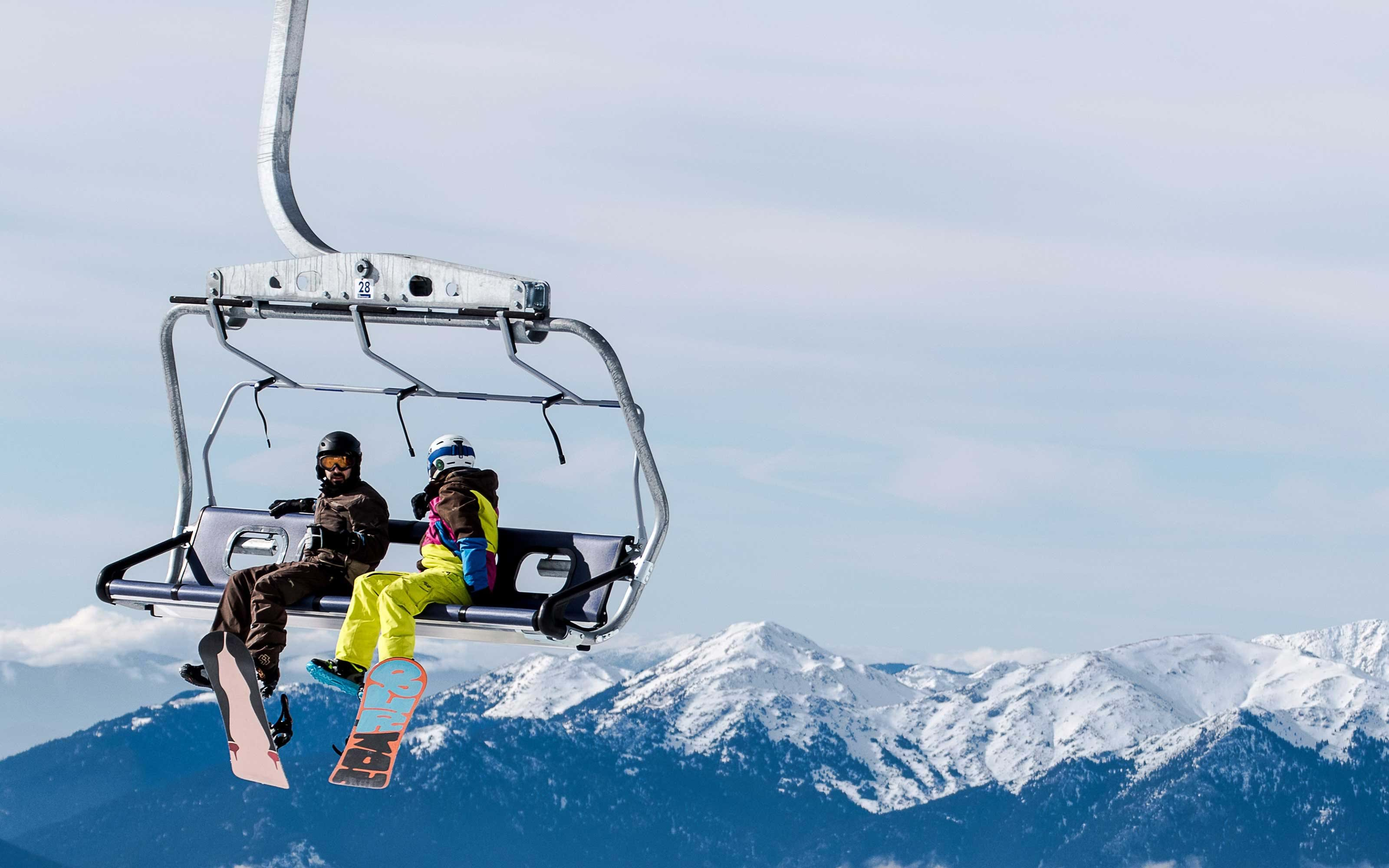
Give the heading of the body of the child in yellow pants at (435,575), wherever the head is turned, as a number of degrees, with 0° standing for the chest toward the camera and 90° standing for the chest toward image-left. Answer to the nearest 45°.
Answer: approximately 90°

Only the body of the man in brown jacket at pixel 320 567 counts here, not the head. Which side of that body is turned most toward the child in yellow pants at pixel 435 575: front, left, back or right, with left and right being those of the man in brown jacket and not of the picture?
left

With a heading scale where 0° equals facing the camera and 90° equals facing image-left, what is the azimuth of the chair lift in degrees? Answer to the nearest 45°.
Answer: approximately 45°

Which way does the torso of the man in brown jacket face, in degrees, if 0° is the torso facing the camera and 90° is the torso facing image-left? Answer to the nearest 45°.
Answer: approximately 45°

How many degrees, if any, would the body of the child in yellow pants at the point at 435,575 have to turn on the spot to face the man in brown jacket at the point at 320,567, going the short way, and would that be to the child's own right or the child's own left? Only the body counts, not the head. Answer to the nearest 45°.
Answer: approximately 45° to the child's own right
